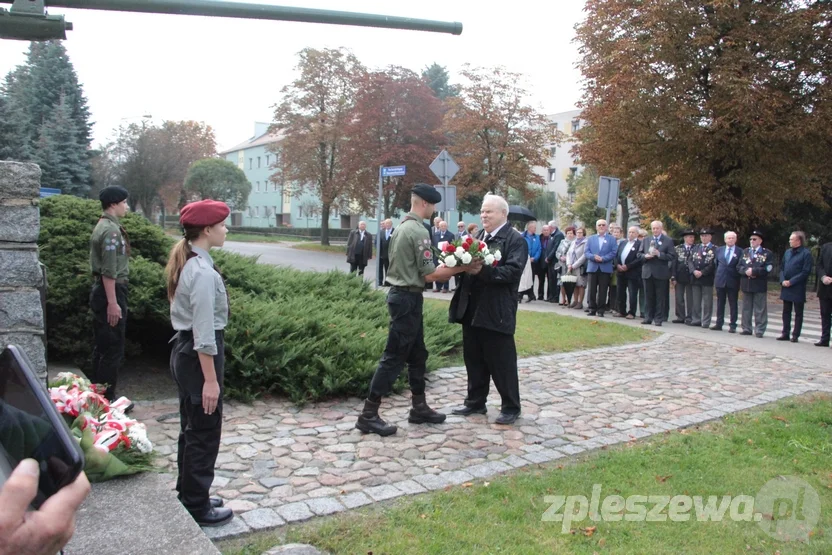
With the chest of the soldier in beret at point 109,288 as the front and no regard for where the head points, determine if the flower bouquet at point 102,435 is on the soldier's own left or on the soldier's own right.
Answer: on the soldier's own right

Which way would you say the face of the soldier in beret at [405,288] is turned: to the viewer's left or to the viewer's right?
to the viewer's right

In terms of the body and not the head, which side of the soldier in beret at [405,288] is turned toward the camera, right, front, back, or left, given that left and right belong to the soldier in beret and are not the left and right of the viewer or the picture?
right

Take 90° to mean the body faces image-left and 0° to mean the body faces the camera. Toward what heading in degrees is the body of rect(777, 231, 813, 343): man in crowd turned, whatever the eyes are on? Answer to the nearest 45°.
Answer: approximately 45°

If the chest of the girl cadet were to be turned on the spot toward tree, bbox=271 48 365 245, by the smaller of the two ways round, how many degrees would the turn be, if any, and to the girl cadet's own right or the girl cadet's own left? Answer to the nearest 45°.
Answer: approximately 90° to the girl cadet's own left

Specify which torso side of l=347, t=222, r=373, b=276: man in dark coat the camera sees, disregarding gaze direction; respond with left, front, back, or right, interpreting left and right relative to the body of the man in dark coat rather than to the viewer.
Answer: front

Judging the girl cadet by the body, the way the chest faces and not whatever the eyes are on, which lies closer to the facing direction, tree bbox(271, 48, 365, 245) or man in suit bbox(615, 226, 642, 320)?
the man in suit

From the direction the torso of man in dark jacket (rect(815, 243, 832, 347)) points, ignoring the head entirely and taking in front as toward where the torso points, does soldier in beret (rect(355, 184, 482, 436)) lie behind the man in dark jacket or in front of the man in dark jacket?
in front

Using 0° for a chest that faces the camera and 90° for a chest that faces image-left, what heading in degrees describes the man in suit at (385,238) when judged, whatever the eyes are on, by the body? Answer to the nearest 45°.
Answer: approximately 0°

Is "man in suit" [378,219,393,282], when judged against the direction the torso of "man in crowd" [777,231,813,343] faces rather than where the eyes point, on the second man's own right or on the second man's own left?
on the second man's own right

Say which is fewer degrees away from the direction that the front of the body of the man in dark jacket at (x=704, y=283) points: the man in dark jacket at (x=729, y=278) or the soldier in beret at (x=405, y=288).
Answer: the soldier in beret

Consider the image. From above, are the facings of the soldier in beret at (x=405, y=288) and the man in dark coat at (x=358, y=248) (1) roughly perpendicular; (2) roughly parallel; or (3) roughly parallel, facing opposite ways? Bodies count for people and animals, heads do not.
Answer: roughly perpendicular

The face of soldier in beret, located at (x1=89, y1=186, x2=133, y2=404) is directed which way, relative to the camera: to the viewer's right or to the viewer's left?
to the viewer's right
